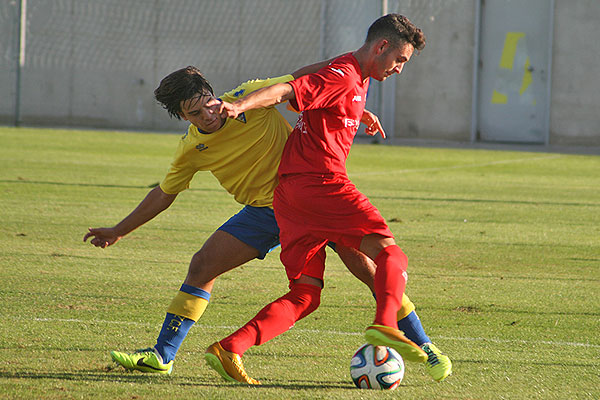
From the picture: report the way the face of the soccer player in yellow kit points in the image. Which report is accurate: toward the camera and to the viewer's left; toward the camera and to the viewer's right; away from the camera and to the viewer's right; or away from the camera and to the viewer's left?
toward the camera and to the viewer's right

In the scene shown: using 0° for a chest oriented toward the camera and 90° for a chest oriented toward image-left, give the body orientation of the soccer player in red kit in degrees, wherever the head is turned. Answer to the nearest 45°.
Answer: approximately 270°

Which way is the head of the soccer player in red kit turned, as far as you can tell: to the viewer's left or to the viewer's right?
to the viewer's right
